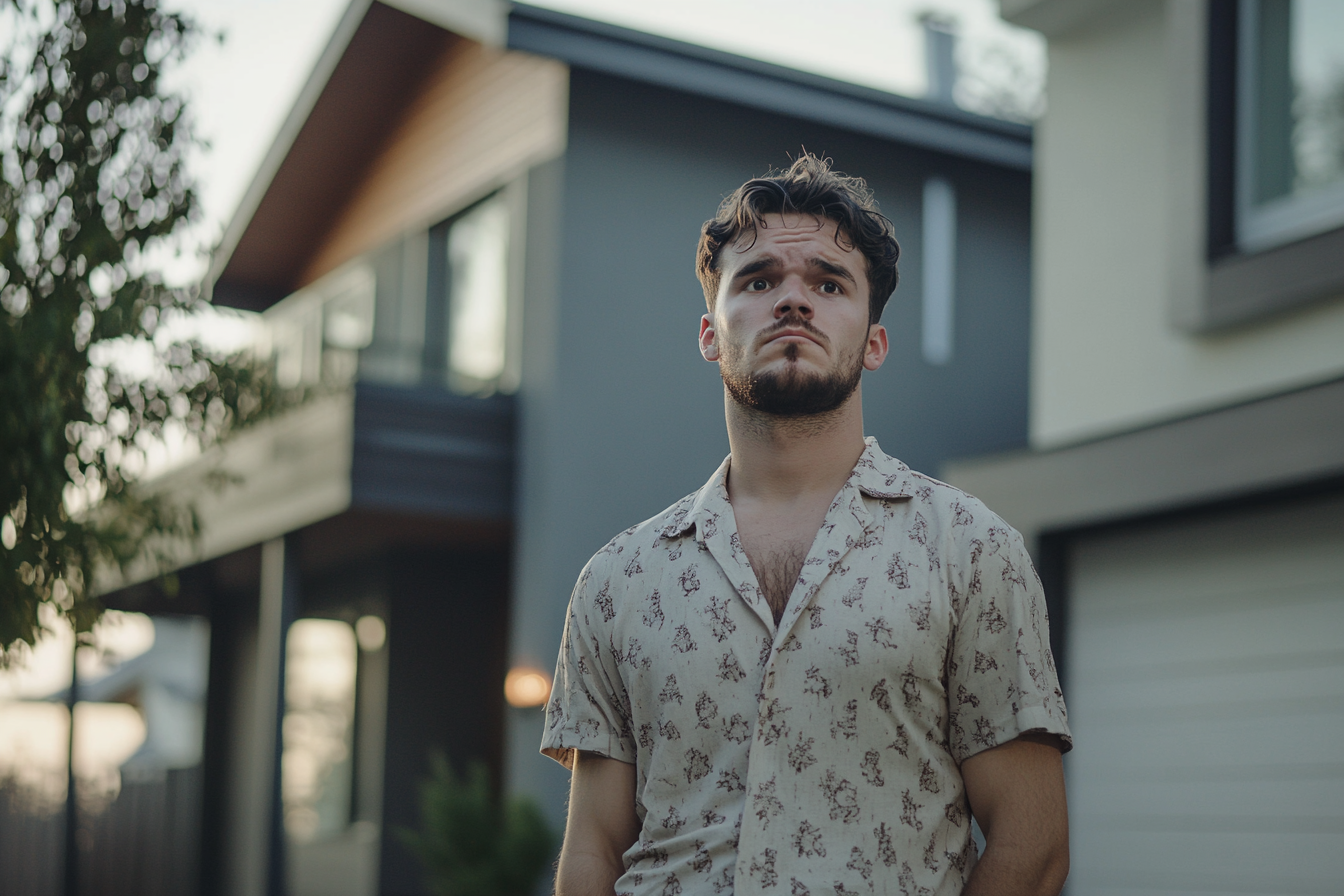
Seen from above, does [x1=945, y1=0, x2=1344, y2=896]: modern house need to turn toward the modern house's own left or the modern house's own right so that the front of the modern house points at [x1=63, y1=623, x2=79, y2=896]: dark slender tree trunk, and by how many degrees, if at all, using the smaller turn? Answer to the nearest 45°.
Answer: approximately 90° to the modern house's own right

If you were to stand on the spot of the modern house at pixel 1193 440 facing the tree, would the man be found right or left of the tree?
left

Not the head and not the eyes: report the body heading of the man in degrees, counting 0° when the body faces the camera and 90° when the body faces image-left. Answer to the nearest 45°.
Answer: approximately 0°

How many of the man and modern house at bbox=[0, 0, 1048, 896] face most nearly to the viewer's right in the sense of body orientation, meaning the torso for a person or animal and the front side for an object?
0

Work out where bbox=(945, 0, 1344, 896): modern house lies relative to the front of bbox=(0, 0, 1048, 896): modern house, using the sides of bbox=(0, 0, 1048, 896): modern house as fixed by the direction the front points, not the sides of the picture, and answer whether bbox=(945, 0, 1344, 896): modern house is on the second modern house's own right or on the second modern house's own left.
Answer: on the second modern house's own left

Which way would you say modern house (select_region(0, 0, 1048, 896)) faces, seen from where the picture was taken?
facing the viewer and to the left of the viewer

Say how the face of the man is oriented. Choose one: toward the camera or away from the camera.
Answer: toward the camera

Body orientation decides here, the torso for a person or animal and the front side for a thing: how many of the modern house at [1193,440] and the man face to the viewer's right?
0

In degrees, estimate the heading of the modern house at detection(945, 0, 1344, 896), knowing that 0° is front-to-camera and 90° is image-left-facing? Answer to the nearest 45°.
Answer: approximately 45°

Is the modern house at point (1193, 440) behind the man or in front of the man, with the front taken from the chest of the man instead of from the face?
behind

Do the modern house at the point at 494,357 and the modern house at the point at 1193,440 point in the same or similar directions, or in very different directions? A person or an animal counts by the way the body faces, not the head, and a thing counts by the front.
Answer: same or similar directions

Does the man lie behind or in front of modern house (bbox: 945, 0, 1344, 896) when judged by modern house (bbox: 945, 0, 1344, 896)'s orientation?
in front

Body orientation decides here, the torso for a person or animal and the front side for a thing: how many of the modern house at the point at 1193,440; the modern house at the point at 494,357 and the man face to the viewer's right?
0
